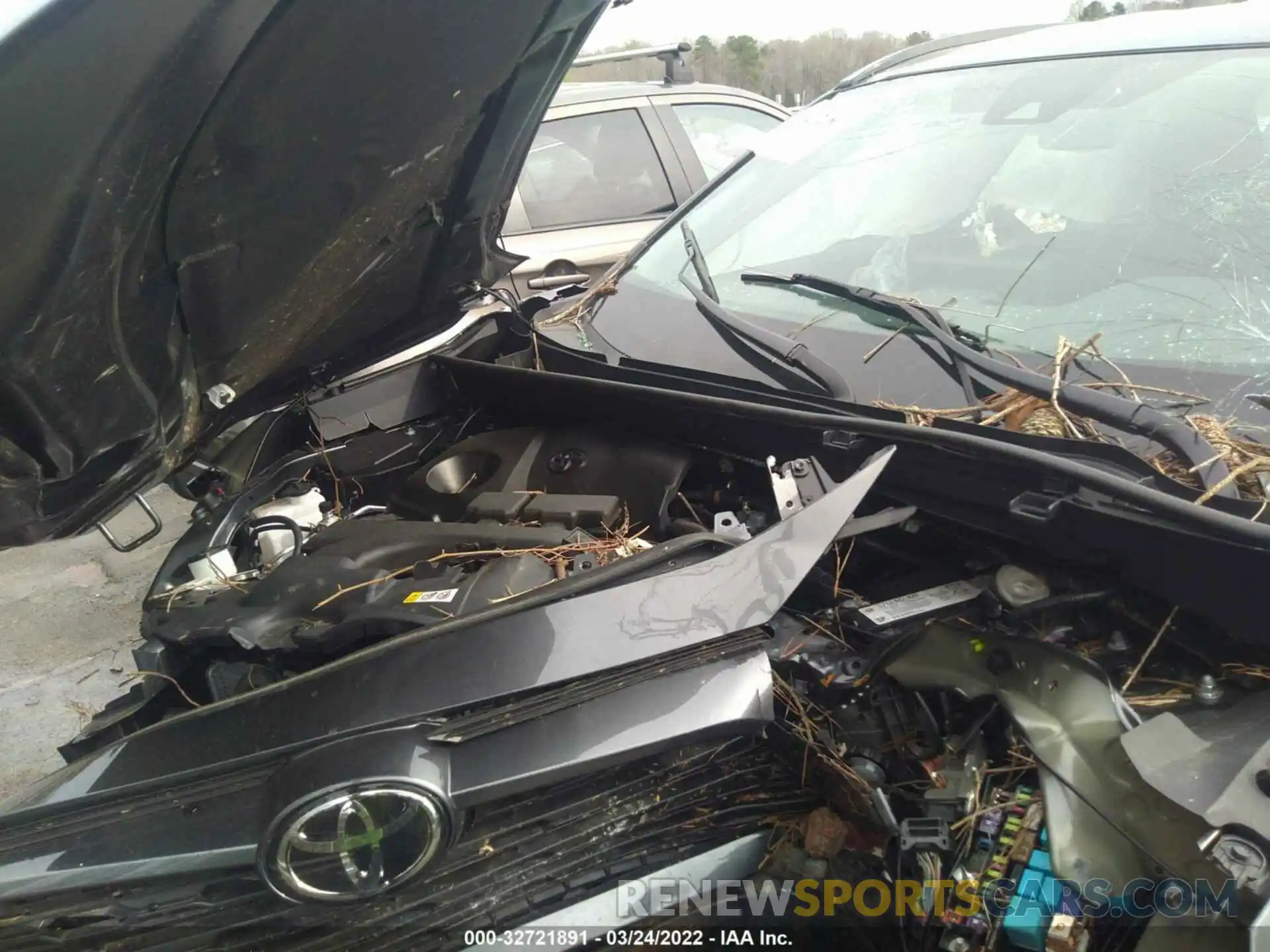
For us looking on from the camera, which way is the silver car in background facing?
facing away from the viewer and to the right of the viewer

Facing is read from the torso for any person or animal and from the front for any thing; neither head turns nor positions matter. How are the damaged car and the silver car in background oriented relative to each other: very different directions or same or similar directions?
very different directions

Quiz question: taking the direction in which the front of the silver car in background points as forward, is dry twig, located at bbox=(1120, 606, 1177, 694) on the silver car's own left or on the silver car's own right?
on the silver car's own right

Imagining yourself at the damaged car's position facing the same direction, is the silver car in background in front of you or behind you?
behind

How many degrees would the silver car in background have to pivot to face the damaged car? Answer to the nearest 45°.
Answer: approximately 135° to its right
